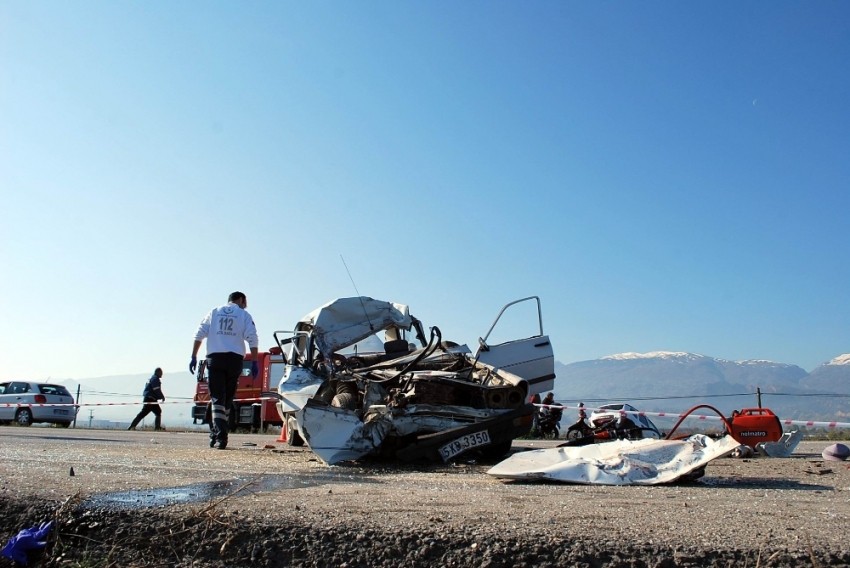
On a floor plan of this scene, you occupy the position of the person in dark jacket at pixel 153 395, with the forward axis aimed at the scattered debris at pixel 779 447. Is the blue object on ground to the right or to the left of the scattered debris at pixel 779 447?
right

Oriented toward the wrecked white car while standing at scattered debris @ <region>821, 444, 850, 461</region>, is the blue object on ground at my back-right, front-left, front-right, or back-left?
front-left

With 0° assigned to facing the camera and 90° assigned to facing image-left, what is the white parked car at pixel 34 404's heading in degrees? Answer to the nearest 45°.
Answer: approximately 135°

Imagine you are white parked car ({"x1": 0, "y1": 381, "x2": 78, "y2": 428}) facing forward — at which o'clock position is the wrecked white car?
The wrecked white car is roughly at 7 o'clock from the white parked car.

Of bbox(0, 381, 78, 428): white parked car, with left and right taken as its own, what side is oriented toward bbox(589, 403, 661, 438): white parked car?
back

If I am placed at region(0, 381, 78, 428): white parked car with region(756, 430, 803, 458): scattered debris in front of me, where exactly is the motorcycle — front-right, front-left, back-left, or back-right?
front-left

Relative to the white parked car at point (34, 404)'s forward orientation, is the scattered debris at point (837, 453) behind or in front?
behind

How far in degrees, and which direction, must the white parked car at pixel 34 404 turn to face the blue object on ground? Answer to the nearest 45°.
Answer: approximately 135° to its left

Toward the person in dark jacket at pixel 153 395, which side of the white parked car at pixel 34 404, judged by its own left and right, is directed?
back

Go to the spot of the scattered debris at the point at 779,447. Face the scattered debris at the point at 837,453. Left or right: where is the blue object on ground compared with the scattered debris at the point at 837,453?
right

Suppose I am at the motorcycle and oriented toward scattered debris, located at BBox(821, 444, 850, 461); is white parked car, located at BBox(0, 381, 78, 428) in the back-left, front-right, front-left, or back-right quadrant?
back-right

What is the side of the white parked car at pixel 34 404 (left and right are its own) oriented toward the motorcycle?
back

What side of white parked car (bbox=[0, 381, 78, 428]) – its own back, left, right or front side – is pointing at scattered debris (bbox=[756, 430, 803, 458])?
back

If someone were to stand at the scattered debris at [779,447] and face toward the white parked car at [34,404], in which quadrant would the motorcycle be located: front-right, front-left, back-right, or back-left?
front-right

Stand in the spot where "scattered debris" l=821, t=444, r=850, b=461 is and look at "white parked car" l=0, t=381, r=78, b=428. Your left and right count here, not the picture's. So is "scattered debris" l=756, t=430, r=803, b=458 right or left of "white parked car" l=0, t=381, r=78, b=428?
right
